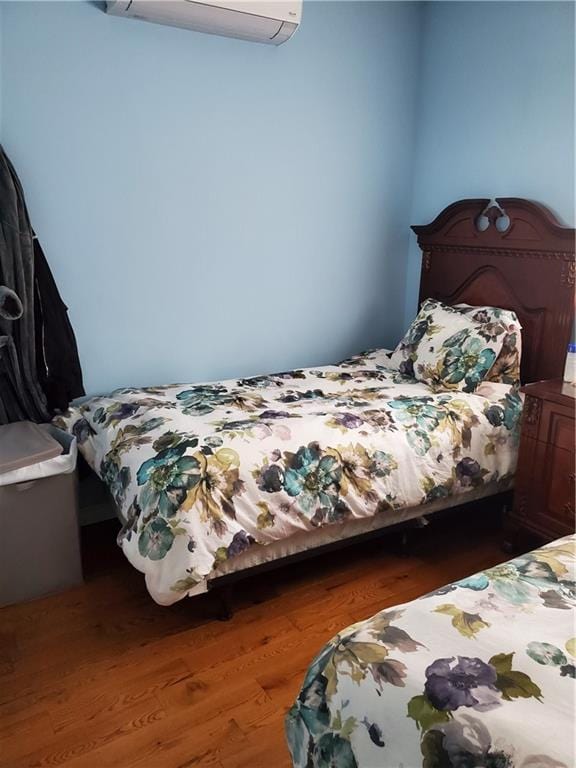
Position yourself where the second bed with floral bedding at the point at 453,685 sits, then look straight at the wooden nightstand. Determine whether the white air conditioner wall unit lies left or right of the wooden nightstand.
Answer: left

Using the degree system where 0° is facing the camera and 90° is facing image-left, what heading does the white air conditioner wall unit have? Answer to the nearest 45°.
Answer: approximately 315°

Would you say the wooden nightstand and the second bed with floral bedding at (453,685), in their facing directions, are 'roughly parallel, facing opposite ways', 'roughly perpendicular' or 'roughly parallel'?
roughly parallel

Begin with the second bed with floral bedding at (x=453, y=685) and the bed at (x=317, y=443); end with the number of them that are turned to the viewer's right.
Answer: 0

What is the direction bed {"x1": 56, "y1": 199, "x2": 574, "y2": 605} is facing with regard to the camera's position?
facing the viewer and to the left of the viewer

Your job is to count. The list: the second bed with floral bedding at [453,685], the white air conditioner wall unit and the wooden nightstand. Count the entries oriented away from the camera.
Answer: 0
